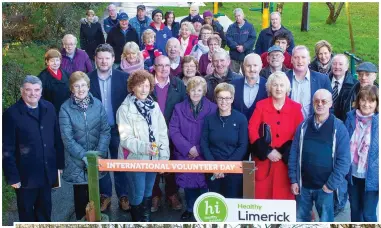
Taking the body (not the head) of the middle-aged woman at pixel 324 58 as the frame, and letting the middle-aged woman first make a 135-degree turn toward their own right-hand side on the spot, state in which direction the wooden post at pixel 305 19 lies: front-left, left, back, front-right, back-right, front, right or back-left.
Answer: front-right

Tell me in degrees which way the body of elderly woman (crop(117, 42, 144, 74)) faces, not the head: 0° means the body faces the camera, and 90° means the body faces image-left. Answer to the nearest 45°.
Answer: approximately 0°

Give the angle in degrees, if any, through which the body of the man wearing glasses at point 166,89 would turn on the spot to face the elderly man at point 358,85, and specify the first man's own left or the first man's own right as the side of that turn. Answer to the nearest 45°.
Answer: approximately 90° to the first man's own left

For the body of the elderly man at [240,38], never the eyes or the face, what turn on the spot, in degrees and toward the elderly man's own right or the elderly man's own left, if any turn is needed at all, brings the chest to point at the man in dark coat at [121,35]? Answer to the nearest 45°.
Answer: approximately 90° to the elderly man's own right

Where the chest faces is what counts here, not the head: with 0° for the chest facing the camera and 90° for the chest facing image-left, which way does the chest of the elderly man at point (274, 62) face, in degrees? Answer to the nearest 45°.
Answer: approximately 0°

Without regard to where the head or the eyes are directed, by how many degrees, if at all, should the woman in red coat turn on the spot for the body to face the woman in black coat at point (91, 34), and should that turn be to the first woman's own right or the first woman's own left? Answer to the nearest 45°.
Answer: approximately 135° to the first woman's own right
